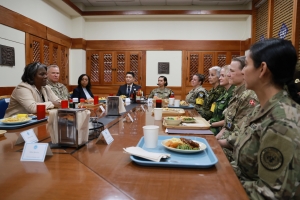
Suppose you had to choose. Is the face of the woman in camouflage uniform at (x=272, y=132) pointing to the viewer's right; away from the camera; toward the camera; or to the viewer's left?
to the viewer's left

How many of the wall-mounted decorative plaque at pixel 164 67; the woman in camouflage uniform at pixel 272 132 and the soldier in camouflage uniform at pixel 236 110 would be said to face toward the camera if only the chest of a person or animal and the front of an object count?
1

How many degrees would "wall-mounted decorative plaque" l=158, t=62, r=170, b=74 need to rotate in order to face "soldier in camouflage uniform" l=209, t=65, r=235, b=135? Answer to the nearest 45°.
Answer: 0° — it already faces them

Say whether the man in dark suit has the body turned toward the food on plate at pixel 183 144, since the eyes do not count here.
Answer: yes

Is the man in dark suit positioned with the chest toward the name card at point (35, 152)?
yes

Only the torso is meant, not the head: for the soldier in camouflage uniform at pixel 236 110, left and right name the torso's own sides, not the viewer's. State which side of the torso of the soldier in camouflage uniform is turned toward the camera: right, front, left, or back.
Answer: left

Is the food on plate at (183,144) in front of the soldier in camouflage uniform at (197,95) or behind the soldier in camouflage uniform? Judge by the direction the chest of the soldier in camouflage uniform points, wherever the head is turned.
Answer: in front

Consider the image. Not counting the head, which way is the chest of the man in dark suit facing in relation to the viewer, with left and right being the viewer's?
facing the viewer

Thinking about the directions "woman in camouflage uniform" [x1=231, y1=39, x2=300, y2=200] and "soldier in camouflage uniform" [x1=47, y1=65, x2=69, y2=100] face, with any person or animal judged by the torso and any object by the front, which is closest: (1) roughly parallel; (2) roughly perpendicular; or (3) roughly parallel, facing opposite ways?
roughly parallel, facing opposite ways

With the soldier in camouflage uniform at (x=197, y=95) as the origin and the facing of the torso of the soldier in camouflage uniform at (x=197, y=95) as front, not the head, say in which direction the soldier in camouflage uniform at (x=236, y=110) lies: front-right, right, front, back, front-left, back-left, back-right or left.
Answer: front-left

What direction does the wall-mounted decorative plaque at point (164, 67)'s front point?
toward the camera

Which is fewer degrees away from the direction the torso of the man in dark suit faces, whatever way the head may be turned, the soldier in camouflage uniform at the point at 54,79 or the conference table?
the conference table

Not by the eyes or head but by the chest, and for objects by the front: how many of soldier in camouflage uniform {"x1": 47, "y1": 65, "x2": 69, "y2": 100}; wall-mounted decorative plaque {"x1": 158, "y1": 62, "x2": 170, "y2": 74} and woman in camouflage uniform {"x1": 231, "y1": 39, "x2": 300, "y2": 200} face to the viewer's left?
1

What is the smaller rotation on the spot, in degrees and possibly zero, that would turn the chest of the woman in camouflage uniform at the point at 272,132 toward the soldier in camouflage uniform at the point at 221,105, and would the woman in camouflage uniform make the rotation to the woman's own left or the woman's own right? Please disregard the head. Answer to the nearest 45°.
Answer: approximately 90° to the woman's own right

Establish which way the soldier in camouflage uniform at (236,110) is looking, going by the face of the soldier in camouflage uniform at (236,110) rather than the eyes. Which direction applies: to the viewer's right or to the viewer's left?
to the viewer's left

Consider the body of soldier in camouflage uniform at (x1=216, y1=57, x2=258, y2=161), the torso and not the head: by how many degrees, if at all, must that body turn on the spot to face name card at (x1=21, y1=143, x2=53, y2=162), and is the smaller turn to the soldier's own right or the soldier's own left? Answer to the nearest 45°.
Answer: approximately 45° to the soldier's own left

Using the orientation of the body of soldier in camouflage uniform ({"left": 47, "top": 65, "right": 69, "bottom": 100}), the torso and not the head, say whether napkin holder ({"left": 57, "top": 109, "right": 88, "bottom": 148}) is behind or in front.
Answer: in front

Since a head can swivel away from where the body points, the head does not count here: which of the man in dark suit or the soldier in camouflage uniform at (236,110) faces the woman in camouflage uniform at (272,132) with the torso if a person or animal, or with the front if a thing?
the man in dark suit

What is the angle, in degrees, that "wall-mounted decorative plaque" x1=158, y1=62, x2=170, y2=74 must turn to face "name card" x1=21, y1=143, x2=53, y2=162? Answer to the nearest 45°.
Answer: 0° — it already faces it
